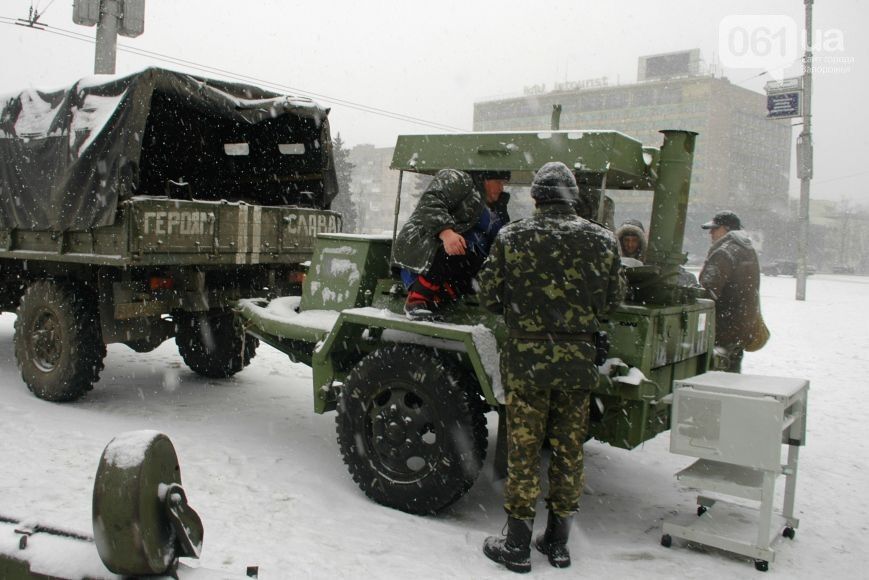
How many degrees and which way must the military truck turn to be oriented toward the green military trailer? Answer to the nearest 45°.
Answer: approximately 180°

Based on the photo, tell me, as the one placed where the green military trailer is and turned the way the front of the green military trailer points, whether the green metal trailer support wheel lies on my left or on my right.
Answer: on my left

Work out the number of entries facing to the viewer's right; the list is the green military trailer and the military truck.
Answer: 0

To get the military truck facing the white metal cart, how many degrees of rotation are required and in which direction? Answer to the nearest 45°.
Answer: approximately 180°

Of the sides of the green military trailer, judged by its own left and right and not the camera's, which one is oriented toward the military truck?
front

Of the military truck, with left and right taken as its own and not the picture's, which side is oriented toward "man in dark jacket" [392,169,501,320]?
back

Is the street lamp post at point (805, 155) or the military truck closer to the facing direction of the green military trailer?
the military truck

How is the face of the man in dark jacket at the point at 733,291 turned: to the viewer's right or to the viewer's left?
to the viewer's left

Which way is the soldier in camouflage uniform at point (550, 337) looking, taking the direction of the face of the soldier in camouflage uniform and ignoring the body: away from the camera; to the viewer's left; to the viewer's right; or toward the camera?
away from the camera

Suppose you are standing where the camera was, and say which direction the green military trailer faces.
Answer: facing away from the viewer and to the left of the viewer

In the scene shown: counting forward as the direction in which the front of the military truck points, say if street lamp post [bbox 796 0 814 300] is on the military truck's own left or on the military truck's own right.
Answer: on the military truck's own right

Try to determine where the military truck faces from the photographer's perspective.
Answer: facing away from the viewer and to the left of the viewer
